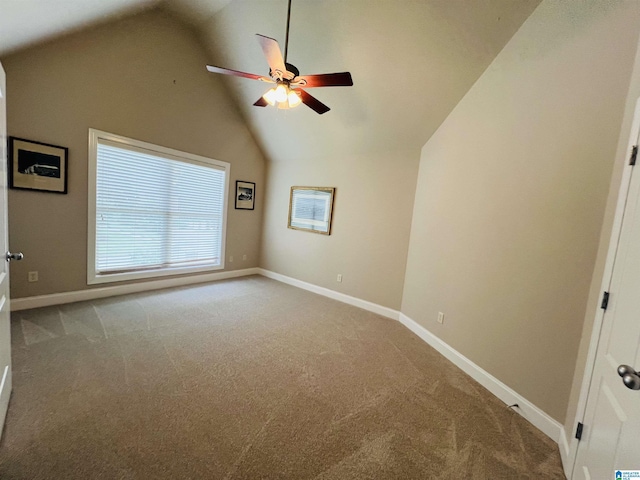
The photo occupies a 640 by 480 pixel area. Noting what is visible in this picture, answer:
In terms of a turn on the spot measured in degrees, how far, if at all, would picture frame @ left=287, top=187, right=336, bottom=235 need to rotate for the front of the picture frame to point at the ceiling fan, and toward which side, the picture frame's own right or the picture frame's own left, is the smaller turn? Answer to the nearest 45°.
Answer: approximately 45° to the picture frame's own left

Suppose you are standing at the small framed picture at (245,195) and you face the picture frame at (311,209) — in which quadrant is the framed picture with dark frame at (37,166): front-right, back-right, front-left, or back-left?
back-right

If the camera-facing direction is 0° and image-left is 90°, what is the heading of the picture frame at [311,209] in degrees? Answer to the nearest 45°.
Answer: approximately 45°

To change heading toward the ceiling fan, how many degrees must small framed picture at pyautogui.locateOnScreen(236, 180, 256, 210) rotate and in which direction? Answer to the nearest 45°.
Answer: approximately 45° to its right

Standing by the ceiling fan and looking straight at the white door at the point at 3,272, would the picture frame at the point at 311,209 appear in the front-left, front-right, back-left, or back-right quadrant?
back-right

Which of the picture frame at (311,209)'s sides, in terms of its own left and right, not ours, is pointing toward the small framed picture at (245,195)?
right

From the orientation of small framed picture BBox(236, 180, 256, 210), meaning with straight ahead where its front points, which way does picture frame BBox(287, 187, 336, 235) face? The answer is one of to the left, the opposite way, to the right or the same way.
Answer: to the right

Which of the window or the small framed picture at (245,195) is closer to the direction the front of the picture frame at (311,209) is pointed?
the window

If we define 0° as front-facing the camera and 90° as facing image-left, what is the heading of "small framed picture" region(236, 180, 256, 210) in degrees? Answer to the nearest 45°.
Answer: approximately 315°
